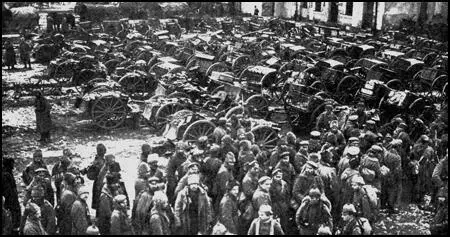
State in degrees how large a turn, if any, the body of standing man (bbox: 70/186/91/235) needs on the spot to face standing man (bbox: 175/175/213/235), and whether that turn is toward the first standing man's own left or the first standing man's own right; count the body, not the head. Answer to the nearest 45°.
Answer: approximately 45° to the first standing man's own left

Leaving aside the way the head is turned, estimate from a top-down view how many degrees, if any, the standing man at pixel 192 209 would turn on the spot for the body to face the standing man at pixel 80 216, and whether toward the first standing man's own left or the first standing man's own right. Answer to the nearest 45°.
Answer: approximately 90° to the first standing man's own right

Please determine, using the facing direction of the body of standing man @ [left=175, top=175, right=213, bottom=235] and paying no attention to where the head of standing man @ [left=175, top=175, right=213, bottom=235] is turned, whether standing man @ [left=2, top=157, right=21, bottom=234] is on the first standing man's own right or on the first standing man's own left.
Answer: on the first standing man's own right

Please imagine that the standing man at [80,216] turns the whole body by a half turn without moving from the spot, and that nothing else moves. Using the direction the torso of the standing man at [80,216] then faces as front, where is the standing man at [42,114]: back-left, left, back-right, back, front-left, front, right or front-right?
front-right

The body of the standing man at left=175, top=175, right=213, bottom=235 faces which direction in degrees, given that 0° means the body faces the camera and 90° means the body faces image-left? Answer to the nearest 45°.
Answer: approximately 0°
